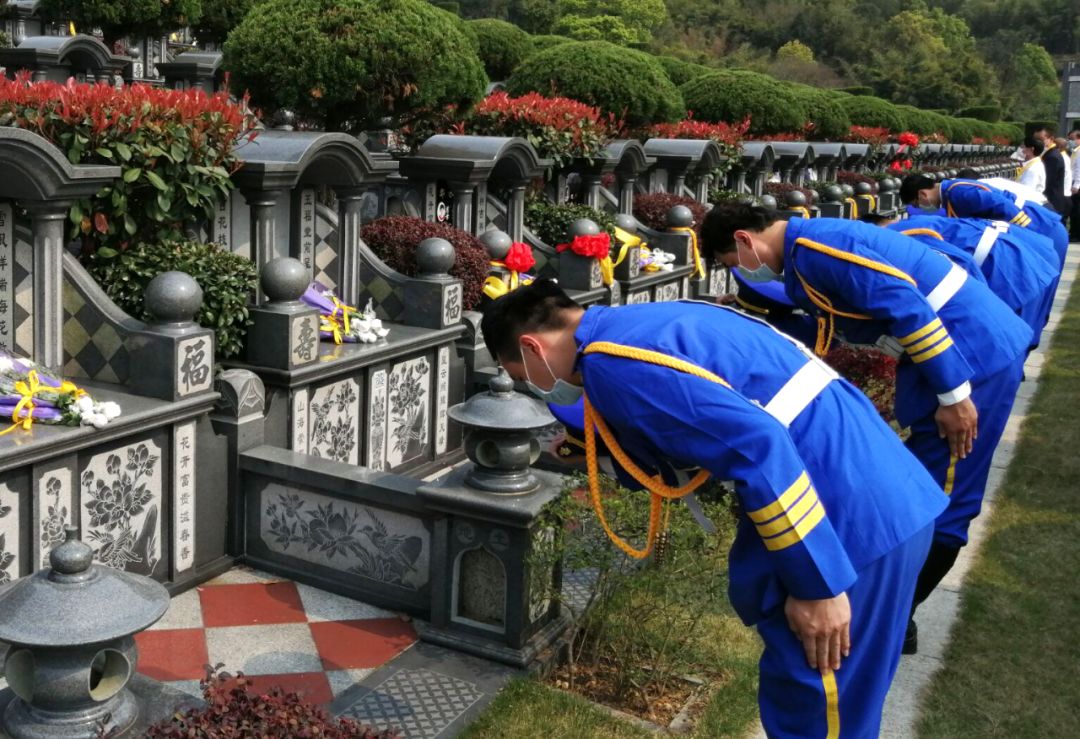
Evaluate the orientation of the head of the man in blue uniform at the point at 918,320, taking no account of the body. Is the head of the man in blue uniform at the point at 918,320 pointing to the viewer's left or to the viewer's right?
to the viewer's left

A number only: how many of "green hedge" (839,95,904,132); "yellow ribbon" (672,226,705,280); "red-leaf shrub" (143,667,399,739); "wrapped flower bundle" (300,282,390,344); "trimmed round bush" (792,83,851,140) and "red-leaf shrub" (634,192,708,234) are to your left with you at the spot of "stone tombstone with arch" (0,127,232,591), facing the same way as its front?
5

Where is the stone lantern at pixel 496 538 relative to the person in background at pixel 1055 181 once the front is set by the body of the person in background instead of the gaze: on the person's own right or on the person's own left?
on the person's own left

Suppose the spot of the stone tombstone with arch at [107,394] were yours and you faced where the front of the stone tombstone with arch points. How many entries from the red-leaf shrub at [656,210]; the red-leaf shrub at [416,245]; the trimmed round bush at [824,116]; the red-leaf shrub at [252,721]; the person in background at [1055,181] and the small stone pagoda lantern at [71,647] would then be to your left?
4

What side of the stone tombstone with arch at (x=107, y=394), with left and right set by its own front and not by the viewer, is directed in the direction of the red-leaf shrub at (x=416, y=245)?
left

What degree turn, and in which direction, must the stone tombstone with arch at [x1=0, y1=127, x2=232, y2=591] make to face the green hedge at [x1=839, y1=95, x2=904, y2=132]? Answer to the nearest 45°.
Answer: approximately 90° to its left

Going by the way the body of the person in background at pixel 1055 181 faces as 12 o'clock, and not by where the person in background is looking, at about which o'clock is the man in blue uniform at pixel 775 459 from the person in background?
The man in blue uniform is roughly at 9 o'clock from the person in background.

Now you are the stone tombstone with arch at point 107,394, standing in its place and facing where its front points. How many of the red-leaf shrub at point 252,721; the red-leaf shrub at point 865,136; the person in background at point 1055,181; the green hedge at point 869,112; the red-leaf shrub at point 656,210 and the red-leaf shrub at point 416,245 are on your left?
5

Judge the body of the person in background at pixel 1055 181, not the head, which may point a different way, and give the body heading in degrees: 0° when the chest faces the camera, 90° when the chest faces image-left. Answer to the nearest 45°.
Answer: approximately 90°

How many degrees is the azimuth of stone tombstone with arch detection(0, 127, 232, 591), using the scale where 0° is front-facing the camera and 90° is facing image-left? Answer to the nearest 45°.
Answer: approximately 315°

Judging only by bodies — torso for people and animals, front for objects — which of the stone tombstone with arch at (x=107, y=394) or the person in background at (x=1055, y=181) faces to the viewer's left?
the person in background

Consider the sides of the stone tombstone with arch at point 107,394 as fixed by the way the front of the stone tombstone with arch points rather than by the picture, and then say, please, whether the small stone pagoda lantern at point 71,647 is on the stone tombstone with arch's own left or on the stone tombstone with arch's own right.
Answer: on the stone tombstone with arch's own right

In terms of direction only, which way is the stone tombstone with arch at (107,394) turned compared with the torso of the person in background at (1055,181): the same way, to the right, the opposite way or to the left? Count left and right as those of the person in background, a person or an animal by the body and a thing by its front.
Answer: the opposite way
